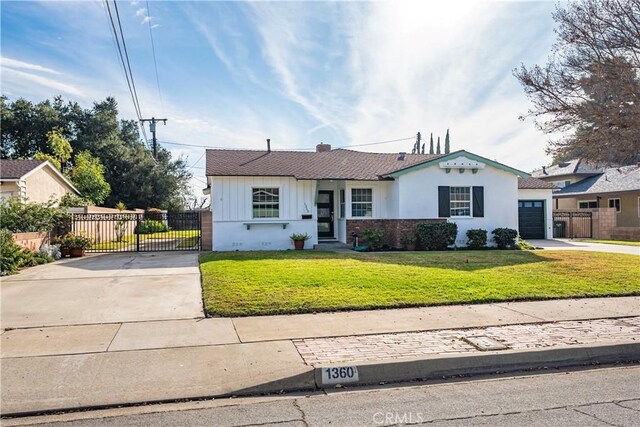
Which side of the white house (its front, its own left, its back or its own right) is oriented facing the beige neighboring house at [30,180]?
right

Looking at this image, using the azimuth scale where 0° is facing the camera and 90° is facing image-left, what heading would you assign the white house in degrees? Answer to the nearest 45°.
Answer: approximately 0°

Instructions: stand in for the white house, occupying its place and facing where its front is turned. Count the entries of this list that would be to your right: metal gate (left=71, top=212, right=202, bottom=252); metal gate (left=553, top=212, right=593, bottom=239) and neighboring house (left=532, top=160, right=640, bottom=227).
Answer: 1

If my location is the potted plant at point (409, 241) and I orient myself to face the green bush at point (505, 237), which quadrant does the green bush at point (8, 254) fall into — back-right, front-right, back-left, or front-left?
back-right

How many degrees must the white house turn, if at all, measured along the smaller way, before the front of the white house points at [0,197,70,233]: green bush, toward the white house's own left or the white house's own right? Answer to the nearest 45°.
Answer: approximately 45° to the white house's own right

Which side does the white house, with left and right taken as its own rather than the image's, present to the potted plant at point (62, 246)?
right

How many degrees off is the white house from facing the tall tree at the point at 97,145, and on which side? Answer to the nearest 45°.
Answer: approximately 135° to its right

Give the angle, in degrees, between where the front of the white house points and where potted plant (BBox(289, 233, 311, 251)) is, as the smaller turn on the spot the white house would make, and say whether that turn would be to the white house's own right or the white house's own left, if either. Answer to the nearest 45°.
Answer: approximately 45° to the white house's own right

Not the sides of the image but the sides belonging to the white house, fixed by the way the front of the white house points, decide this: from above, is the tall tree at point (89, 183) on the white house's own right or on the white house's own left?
on the white house's own right

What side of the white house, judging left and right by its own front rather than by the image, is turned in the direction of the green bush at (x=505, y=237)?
left

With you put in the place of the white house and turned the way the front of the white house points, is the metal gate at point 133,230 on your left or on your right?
on your right
